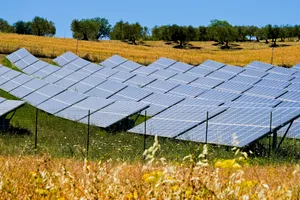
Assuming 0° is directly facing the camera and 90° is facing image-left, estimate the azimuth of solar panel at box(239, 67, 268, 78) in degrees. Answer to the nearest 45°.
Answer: approximately 45°

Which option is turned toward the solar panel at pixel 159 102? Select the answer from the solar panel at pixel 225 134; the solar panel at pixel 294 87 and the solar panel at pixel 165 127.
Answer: the solar panel at pixel 294 87

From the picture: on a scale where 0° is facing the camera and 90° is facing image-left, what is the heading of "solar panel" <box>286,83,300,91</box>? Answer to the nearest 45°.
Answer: approximately 45°

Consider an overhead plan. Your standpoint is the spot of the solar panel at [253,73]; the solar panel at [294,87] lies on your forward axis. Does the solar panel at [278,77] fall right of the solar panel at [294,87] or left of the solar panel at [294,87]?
left

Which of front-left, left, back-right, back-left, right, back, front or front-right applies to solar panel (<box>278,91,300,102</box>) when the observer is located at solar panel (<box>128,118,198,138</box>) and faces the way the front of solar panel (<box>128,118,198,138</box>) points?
back

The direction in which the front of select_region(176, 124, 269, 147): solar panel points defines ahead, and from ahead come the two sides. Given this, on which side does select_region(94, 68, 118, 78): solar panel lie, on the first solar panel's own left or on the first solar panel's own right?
on the first solar panel's own right

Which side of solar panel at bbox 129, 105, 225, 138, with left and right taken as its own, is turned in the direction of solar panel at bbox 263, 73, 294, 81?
back

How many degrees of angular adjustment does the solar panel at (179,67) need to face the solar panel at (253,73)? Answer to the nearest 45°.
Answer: approximately 90° to its left
